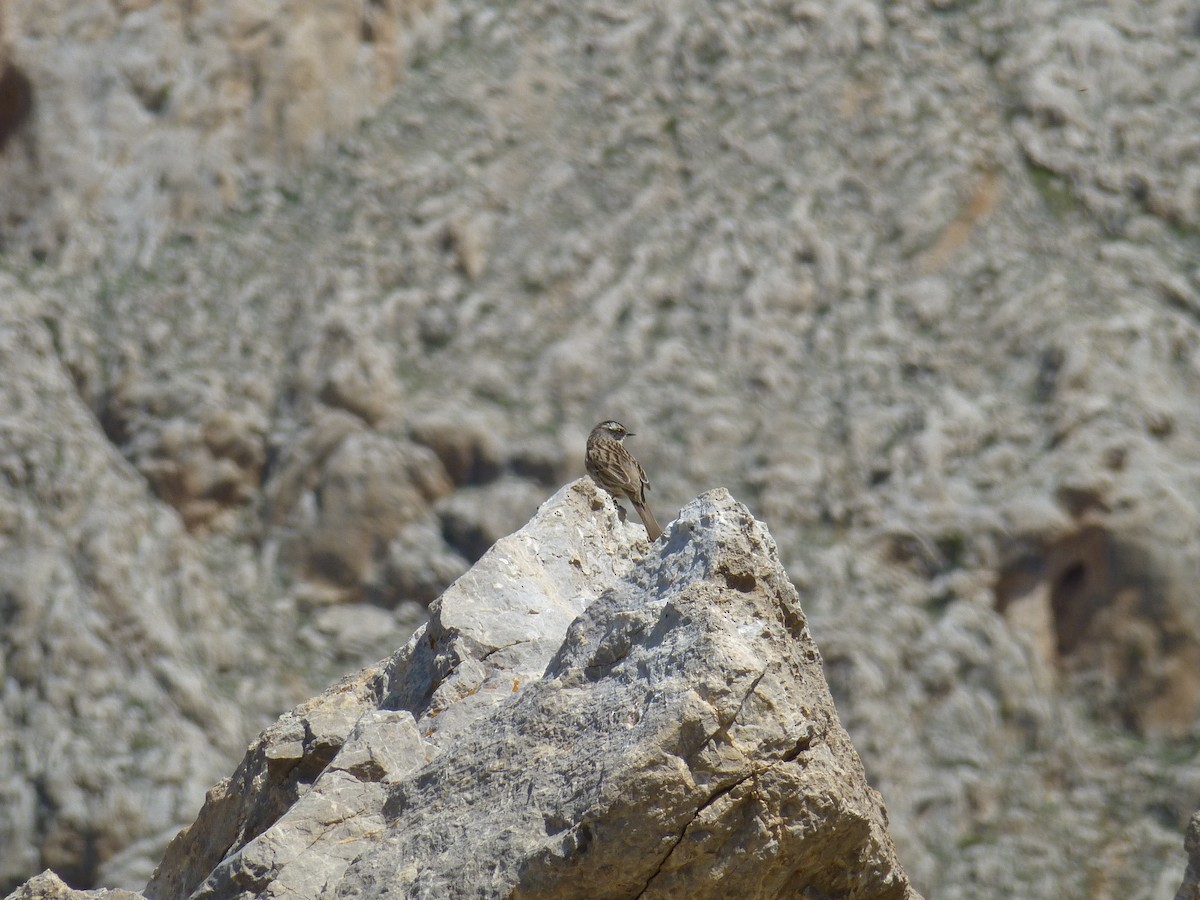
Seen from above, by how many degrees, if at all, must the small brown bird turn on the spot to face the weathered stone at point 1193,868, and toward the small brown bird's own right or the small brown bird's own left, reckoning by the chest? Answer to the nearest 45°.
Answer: approximately 180°

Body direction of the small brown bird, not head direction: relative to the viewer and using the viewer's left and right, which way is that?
facing away from the viewer and to the left of the viewer

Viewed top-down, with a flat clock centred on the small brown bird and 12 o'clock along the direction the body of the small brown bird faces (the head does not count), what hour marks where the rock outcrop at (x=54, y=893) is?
The rock outcrop is roughly at 8 o'clock from the small brown bird.
